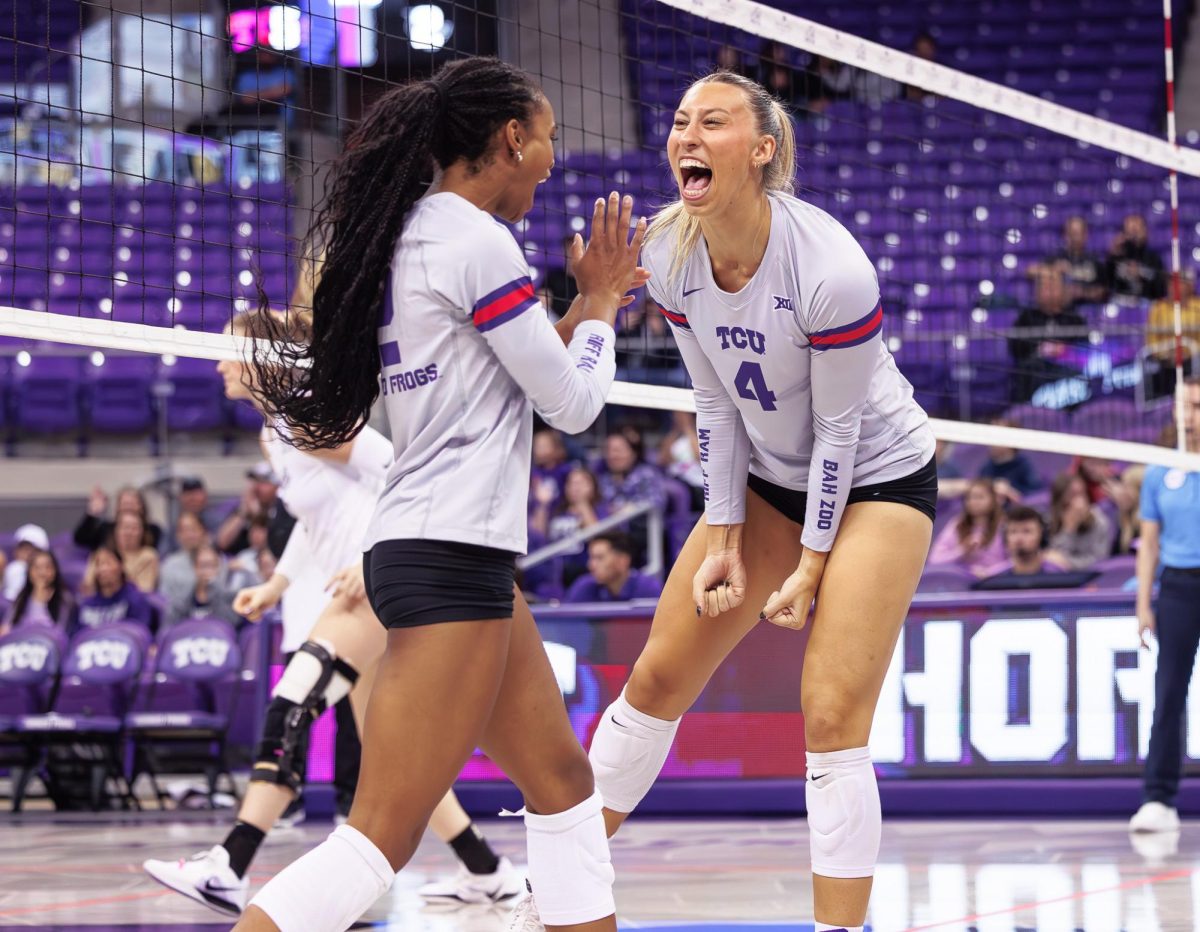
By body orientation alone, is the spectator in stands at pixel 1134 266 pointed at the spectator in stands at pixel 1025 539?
yes

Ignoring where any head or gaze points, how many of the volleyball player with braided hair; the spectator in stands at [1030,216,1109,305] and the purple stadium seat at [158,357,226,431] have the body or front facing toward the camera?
2

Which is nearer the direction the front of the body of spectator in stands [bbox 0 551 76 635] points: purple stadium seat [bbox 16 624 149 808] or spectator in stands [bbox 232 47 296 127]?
the purple stadium seat

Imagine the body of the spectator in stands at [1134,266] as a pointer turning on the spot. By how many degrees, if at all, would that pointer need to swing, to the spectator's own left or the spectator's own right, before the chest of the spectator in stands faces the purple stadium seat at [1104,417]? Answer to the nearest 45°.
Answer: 0° — they already face it

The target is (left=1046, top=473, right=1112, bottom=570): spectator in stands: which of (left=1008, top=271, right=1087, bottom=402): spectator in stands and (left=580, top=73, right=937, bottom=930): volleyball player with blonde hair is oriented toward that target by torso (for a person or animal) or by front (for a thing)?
(left=1008, top=271, right=1087, bottom=402): spectator in stands

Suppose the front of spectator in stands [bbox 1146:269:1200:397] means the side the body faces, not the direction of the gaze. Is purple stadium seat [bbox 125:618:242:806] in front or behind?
in front

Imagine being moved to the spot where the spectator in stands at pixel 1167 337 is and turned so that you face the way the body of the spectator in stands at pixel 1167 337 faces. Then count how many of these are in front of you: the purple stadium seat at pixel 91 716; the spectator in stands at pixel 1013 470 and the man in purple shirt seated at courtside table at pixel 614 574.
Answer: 3

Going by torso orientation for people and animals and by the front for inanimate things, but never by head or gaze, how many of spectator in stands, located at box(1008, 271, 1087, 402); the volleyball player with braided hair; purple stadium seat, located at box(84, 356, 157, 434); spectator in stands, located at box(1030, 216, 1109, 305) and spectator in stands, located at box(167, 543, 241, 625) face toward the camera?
4

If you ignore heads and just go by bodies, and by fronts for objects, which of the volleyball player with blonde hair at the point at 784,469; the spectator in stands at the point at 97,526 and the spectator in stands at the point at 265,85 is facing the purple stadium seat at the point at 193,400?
the spectator in stands at the point at 265,85

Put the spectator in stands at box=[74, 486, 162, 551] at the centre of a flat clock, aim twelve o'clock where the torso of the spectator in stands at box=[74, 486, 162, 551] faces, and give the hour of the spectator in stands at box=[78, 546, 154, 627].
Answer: the spectator in stands at box=[78, 546, 154, 627] is roughly at 12 o'clock from the spectator in stands at box=[74, 486, 162, 551].

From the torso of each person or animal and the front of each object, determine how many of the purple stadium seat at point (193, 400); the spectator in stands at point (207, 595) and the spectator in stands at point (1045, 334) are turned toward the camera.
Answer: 3

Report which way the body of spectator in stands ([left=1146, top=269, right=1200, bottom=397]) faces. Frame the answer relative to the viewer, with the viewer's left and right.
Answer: facing the viewer and to the left of the viewer

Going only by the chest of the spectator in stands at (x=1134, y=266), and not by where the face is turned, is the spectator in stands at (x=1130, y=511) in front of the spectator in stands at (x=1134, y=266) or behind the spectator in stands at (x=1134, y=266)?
in front
